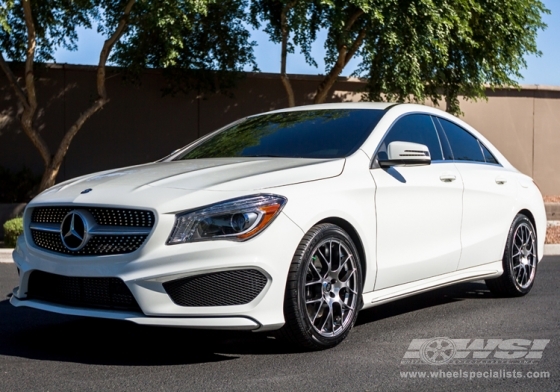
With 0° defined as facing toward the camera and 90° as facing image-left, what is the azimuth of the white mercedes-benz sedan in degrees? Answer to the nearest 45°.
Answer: approximately 45°

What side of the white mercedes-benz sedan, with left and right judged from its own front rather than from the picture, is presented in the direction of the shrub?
right
